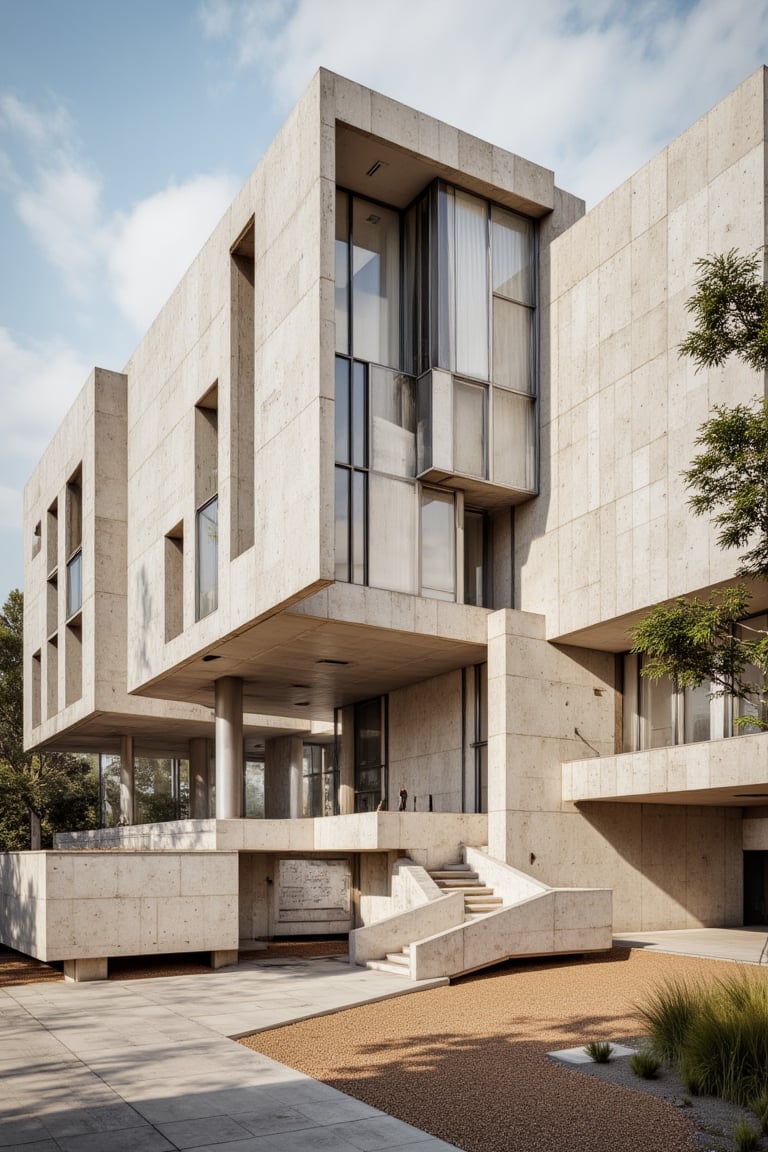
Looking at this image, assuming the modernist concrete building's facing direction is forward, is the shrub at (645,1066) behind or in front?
in front

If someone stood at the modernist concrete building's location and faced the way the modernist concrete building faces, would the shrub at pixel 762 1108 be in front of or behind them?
in front

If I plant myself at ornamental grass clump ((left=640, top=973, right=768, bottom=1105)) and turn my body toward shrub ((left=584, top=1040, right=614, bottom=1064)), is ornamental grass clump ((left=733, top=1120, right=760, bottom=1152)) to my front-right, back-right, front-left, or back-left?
back-left

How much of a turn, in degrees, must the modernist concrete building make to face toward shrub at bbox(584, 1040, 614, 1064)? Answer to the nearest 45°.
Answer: approximately 45° to its right

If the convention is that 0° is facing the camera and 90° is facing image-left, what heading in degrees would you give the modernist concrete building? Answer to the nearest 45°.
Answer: approximately 315°

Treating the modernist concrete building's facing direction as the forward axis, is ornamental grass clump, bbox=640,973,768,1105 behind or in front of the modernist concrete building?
in front
